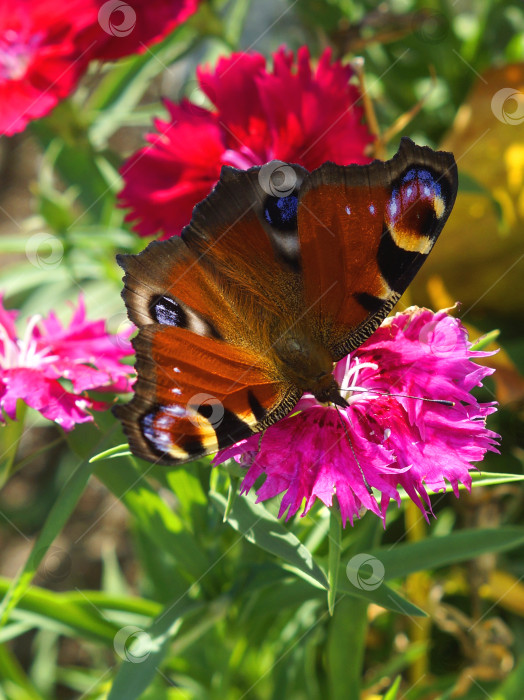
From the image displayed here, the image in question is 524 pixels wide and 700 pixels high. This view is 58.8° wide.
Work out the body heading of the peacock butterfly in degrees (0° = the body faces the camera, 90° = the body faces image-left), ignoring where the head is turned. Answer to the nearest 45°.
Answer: approximately 315°
